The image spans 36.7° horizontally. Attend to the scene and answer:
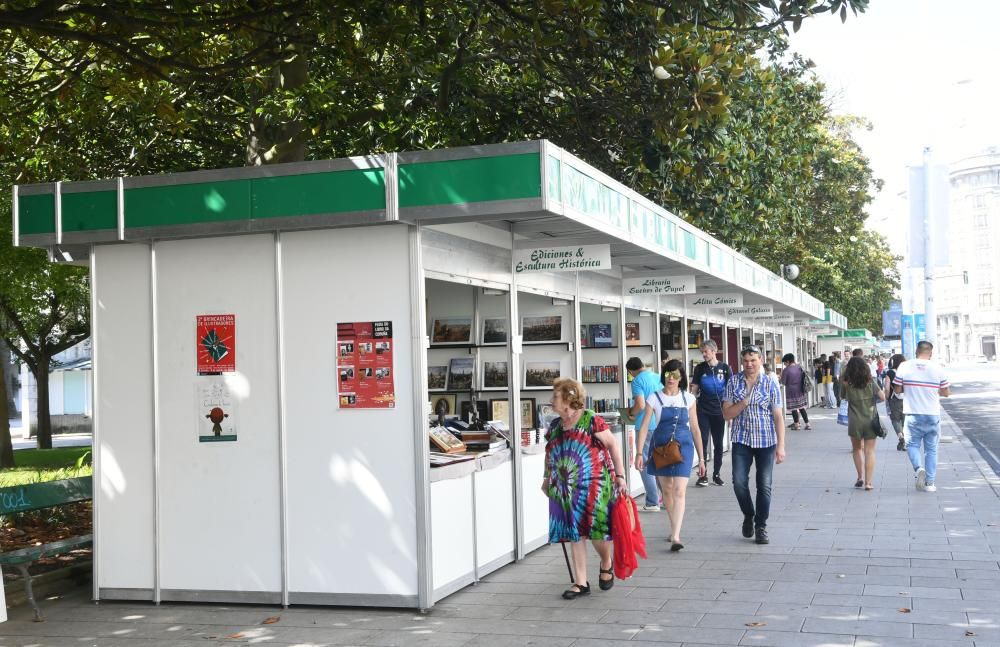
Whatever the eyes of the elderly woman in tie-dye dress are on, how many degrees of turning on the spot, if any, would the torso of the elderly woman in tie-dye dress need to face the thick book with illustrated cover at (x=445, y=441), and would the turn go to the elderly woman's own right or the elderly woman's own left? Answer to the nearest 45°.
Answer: approximately 90° to the elderly woman's own right

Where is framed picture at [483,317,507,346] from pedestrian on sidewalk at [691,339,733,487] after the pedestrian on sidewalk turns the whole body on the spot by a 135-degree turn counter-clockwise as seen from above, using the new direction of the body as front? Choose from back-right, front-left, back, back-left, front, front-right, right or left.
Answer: back

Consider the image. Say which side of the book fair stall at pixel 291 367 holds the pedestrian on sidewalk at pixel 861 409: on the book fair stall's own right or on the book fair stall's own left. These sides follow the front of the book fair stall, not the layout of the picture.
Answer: on the book fair stall's own left

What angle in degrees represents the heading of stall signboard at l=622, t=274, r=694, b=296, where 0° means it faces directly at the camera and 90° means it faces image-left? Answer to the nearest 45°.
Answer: approximately 0°

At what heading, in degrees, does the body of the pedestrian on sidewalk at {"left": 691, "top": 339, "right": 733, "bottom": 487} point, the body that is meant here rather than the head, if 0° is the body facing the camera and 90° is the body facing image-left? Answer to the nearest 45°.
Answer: approximately 0°

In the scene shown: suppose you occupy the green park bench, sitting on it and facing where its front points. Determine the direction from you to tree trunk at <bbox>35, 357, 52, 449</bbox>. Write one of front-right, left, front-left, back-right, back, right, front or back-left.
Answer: back-left

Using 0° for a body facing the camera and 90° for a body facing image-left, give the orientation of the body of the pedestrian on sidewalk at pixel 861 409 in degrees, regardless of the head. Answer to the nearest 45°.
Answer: approximately 180°

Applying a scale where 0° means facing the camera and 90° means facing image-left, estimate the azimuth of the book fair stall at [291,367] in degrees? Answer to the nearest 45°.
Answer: approximately 315°

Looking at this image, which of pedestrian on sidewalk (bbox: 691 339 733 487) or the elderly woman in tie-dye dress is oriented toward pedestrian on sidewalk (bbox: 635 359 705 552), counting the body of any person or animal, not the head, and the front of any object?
pedestrian on sidewalk (bbox: 691 339 733 487)

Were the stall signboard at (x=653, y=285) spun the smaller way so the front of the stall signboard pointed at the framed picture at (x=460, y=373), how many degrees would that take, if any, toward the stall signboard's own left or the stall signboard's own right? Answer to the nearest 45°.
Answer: approximately 45° to the stall signboard's own right

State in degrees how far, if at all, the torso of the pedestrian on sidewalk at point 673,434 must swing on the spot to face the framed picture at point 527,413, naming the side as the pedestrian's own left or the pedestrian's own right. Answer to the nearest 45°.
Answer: approximately 135° to the pedestrian's own right
